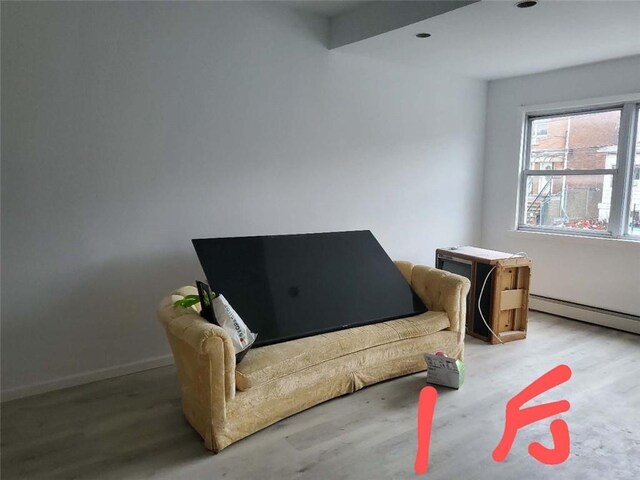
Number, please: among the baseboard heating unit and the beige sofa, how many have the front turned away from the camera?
0

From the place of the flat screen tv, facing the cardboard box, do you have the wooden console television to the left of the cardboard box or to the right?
left

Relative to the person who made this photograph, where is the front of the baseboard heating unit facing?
facing the viewer and to the left of the viewer

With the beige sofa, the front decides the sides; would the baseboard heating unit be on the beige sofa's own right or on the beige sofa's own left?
on the beige sofa's own left

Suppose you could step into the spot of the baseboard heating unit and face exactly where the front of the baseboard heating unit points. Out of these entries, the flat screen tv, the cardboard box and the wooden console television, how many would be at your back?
0

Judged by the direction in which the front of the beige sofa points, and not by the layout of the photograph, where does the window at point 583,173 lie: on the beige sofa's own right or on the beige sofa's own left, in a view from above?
on the beige sofa's own left

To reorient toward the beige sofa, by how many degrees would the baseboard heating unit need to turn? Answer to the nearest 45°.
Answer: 0° — it already faces it

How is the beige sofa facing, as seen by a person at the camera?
facing the viewer and to the right of the viewer

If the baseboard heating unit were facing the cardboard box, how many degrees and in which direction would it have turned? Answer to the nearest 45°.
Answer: approximately 45° to its left

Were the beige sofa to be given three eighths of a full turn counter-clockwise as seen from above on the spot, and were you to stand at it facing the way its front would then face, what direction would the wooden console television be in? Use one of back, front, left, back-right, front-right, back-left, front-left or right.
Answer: front-right

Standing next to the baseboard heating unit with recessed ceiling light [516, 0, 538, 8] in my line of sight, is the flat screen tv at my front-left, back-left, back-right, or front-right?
front-right
